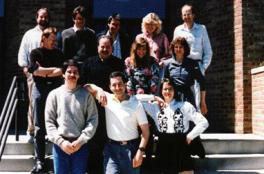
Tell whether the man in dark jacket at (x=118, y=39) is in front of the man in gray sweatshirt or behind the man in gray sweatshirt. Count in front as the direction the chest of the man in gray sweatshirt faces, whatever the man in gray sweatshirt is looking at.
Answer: behind

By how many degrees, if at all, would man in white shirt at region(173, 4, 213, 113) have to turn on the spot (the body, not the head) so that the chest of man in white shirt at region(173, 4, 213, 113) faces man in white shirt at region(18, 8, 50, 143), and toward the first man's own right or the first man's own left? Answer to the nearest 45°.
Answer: approximately 90° to the first man's own right

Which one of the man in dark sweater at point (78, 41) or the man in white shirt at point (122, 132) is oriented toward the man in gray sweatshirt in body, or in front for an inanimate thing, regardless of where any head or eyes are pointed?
the man in dark sweater

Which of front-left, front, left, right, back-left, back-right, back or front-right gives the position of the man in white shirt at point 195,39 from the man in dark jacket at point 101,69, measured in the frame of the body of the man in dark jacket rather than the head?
back-left

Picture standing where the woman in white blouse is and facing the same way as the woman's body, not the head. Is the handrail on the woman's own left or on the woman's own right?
on the woman's own right

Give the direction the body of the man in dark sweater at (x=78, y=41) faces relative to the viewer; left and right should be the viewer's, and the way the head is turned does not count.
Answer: facing the viewer

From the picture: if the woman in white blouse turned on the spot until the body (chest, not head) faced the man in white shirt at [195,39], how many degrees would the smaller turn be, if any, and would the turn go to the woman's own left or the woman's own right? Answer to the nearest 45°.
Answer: approximately 180°

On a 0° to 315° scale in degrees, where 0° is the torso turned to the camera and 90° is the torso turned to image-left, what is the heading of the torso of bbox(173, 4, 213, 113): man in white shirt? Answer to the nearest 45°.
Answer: approximately 0°

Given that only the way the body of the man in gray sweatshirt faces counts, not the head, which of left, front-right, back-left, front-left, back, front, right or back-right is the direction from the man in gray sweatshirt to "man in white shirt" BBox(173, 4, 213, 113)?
back-left

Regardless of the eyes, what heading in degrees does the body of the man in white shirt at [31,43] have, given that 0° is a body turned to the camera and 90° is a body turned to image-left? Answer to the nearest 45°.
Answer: approximately 315°
